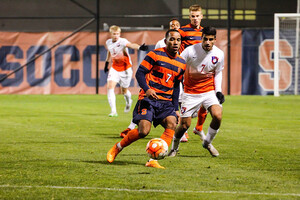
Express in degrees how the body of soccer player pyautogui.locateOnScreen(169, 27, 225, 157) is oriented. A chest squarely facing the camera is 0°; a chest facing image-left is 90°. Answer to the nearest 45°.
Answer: approximately 0°

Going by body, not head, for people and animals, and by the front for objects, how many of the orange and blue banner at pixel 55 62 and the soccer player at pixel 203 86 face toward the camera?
2

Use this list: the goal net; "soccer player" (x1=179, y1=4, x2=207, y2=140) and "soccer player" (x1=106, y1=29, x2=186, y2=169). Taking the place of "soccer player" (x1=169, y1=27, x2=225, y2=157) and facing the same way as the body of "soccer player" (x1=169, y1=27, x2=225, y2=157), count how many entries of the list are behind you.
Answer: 2

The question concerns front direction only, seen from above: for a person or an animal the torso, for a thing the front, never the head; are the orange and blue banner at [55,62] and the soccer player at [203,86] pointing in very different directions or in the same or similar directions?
same or similar directions

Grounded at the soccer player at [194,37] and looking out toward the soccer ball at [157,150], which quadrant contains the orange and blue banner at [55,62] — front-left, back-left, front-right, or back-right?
back-right

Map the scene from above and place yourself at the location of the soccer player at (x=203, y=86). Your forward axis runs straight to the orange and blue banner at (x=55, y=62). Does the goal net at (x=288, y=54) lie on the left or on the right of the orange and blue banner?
right

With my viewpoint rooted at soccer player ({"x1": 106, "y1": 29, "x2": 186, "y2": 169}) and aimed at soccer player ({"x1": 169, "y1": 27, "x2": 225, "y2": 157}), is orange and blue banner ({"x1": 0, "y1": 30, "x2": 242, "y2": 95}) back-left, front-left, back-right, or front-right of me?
front-left

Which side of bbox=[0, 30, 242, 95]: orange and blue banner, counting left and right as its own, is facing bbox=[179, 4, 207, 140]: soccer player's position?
front

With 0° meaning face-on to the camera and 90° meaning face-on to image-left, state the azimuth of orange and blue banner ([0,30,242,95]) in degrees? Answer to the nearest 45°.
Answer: approximately 0°

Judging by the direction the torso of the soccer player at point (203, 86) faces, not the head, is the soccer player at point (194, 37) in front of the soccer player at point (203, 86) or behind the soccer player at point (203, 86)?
behind

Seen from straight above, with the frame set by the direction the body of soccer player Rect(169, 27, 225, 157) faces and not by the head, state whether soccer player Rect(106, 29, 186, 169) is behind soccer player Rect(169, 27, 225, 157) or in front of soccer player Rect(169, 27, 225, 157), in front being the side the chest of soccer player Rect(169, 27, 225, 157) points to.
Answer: in front

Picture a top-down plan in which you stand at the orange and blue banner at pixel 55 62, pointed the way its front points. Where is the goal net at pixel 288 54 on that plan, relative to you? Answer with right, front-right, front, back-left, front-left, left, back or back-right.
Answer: left
